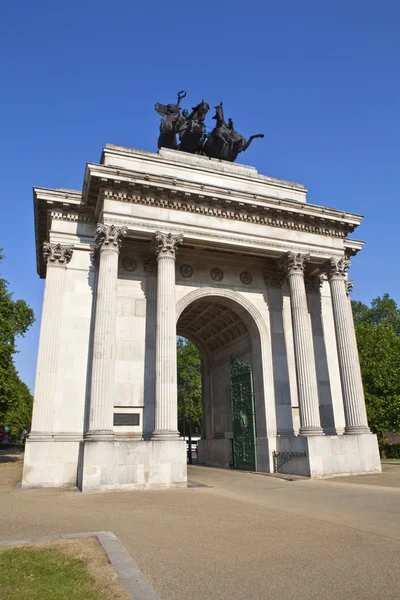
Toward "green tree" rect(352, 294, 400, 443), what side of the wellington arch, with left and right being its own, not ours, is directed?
left

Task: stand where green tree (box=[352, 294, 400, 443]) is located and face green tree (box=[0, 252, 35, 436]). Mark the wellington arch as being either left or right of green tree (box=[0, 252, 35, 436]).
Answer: left

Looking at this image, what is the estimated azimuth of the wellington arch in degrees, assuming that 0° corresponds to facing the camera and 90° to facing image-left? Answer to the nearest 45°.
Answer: approximately 315°

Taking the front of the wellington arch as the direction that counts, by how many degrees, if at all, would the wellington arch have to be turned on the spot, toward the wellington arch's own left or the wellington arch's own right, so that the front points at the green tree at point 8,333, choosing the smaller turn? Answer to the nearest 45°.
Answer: approximately 180°
